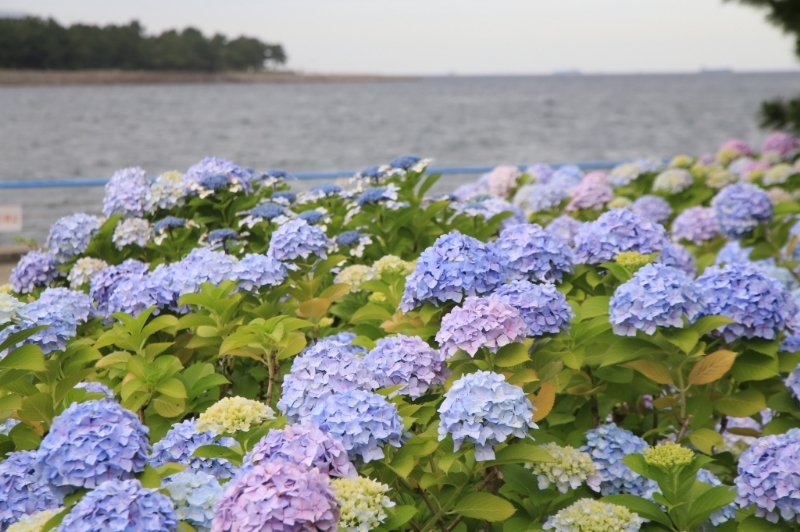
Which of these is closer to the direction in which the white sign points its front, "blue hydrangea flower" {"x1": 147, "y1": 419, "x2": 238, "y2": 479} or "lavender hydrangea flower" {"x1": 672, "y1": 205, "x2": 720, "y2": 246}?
the blue hydrangea flower

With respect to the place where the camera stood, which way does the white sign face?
facing the viewer

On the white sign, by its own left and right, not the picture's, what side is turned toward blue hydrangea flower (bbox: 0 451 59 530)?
front

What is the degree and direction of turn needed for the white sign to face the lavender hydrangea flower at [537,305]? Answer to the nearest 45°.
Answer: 0° — it already faces it

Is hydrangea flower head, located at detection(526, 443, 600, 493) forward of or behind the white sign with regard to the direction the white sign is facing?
forward

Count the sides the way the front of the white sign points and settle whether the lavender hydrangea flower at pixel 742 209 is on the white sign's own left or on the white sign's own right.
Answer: on the white sign's own left

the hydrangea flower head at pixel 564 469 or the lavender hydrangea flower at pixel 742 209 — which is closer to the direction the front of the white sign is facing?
the hydrangea flower head

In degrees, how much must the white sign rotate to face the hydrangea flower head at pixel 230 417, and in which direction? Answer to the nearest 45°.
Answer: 0° — it already faces it

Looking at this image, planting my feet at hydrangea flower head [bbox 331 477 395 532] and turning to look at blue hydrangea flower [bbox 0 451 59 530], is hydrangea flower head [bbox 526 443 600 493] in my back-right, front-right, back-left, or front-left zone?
back-right

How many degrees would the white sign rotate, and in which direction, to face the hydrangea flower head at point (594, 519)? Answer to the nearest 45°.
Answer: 0° — it already faces it

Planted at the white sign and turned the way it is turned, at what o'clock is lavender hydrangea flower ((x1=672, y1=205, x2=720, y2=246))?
The lavender hydrangea flower is roughly at 10 o'clock from the white sign.

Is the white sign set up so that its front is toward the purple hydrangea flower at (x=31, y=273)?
yes

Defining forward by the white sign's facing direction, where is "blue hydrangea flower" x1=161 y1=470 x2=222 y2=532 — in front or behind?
in front

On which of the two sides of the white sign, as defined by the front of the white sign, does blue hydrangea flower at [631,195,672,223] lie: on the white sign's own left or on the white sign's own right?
on the white sign's own left

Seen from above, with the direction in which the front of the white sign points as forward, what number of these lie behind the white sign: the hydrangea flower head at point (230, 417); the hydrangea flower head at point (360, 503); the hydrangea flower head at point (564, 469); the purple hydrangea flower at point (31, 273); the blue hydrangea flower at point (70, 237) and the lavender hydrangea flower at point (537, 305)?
0

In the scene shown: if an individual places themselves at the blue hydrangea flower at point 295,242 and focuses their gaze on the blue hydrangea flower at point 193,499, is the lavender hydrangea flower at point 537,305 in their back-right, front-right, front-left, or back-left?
front-left
